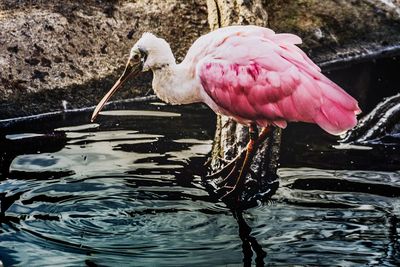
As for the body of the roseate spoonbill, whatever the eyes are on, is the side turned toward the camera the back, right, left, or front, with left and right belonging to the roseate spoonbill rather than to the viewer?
left

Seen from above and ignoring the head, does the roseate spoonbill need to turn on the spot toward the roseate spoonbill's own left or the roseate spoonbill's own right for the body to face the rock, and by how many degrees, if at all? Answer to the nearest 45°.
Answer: approximately 45° to the roseate spoonbill's own right

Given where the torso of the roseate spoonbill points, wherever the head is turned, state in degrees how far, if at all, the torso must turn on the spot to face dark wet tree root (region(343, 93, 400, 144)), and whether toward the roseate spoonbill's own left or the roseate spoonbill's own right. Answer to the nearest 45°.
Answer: approximately 135° to the roseate spoonbill's own right

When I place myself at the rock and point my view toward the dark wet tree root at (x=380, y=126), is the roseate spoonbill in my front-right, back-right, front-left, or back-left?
front-right
